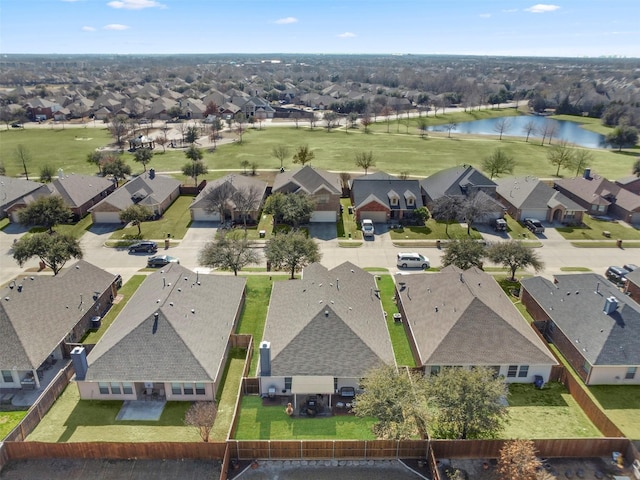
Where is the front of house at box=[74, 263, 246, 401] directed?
away from the camera

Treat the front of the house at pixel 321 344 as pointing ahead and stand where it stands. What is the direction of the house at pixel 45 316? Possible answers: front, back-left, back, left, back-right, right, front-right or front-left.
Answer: left

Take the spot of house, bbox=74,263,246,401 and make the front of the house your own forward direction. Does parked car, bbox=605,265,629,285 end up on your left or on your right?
on your right

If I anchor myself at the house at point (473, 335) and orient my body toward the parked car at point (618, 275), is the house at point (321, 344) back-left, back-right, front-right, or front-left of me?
back-left

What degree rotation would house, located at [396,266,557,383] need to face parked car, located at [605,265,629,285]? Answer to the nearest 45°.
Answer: approximately 45° to its right

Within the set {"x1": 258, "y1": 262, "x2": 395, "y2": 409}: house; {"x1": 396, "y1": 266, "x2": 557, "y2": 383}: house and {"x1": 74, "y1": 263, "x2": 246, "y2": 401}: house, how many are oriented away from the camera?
3

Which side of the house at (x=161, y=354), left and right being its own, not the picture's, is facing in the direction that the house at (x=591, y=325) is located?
right

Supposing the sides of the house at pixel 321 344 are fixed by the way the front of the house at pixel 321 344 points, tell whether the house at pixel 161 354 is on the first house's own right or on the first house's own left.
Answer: on the first house's own left

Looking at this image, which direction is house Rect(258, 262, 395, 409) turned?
away from the camera

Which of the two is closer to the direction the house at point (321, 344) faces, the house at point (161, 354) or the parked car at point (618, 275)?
the parked car

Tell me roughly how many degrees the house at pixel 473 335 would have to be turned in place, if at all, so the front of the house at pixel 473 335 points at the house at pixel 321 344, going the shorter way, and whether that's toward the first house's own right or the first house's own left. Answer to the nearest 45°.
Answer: approximately 135° to the first house's own left

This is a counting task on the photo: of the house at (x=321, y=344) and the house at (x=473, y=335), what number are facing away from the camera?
2

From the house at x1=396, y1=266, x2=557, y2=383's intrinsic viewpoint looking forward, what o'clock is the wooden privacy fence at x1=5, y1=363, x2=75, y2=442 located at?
The wooden privacy fence is roughly at 8 o'clock from the house.

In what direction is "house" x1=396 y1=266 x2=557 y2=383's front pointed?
away from the camera
